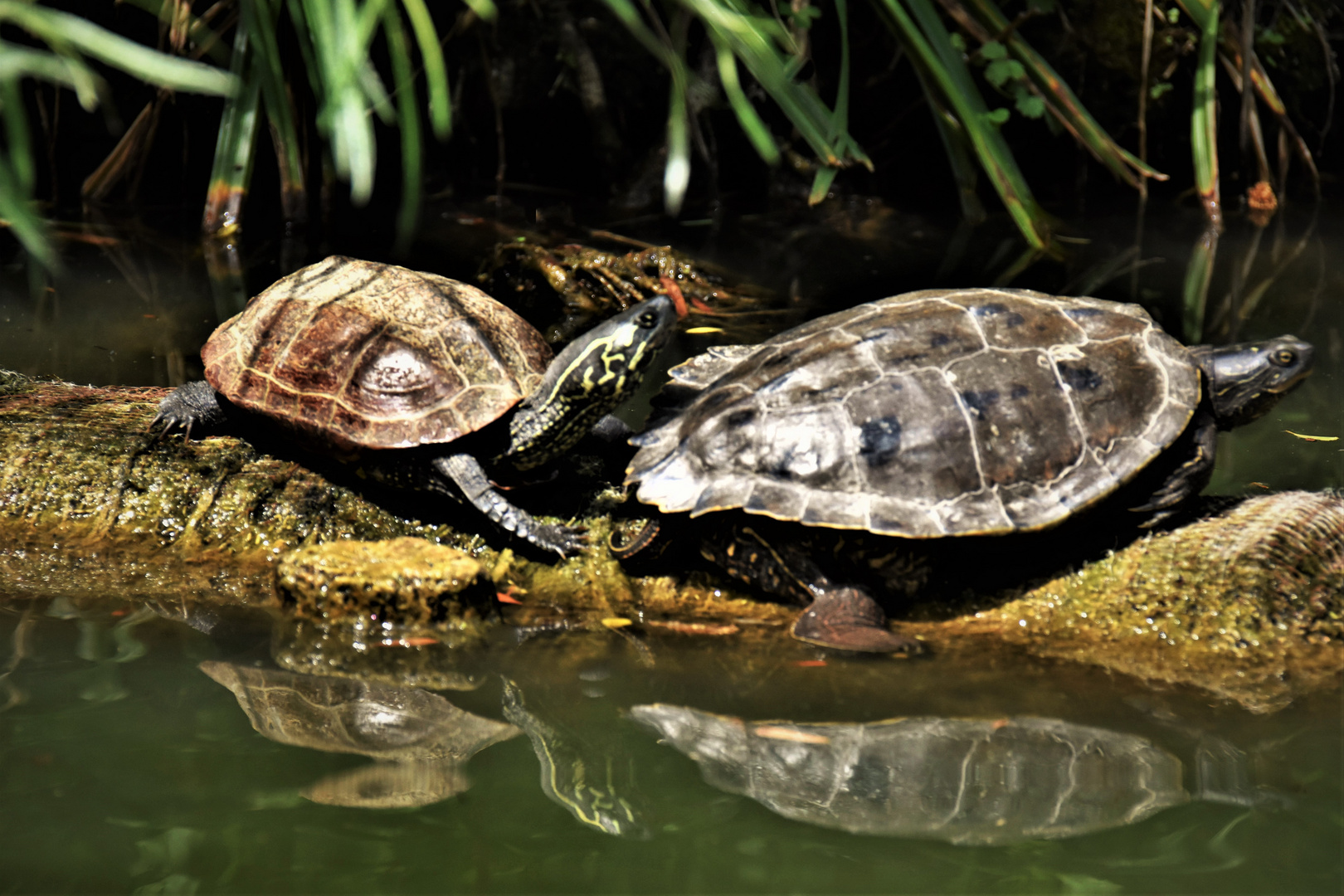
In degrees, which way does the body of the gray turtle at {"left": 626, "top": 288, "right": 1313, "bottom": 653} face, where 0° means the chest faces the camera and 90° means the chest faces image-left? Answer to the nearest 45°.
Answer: approximately 270°

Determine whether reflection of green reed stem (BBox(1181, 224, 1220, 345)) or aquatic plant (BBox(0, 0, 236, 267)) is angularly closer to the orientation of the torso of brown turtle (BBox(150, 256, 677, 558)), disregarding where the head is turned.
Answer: the reflection of green reed stem

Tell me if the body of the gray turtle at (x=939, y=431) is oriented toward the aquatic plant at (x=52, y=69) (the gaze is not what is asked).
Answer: no

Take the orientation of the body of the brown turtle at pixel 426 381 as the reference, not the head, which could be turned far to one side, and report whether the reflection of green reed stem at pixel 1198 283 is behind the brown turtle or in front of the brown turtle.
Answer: in front

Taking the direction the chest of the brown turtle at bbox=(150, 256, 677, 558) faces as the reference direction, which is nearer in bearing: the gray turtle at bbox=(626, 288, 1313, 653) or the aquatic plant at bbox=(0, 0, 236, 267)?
the gray turtle

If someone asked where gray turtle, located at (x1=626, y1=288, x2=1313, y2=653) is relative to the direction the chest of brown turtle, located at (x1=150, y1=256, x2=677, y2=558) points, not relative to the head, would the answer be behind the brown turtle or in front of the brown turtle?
in front

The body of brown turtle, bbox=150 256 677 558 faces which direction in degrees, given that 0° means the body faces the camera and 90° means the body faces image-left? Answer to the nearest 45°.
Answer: approximately 270°

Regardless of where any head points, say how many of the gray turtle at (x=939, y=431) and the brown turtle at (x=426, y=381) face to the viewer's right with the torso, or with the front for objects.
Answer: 2

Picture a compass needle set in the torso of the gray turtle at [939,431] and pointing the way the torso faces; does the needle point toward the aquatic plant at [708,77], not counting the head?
no
